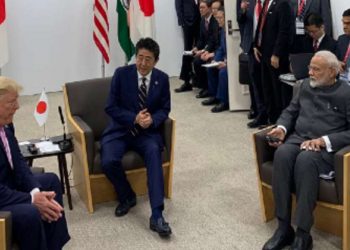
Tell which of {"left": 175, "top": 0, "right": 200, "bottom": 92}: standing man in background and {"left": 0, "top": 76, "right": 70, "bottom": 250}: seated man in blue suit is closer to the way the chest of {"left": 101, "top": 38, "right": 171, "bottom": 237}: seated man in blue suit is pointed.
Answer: the seated man in blue suit

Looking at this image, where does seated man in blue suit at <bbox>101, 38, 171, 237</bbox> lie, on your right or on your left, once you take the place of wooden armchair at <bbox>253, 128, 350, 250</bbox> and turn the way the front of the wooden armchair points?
on your right

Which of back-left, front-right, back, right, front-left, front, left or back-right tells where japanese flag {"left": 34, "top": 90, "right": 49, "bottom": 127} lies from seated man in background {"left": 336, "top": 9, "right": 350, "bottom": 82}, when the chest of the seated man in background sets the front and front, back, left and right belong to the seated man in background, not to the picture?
front

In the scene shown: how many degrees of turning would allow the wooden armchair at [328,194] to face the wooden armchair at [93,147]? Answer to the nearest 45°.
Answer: approximately 45° to its right

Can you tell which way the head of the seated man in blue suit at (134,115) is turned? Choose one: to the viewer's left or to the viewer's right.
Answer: to the viewer's left

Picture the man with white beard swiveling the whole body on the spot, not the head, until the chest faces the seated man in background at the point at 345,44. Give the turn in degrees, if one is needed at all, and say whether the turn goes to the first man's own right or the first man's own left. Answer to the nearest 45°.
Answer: approximately 135° to the first man's own right

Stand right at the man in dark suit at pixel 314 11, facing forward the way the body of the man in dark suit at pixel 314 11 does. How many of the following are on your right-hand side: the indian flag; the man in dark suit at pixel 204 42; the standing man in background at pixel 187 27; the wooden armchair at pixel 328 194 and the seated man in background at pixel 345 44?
3

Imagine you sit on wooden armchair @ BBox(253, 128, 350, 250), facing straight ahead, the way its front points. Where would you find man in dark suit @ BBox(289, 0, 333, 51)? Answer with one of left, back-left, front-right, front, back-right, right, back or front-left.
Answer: back-right

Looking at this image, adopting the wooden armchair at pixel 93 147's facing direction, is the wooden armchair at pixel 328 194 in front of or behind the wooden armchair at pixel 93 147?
in front

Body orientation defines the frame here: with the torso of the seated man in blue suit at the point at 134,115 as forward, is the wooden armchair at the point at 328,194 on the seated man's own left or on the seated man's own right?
on the seated man's own left

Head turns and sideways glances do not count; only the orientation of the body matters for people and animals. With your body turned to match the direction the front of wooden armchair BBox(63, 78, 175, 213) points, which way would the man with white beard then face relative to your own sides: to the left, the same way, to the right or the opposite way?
to the right

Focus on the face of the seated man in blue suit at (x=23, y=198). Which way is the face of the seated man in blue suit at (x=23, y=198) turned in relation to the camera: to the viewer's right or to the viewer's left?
to the viewer's right

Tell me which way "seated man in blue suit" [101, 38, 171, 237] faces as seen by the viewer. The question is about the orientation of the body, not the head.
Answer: toward the camera

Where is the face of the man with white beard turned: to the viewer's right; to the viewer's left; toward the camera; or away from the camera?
to the viewer's left
